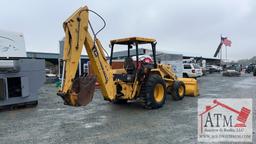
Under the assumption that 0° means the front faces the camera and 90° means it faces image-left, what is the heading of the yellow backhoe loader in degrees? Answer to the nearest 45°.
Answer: approximately 225°

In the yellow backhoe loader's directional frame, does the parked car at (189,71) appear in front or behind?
in front
